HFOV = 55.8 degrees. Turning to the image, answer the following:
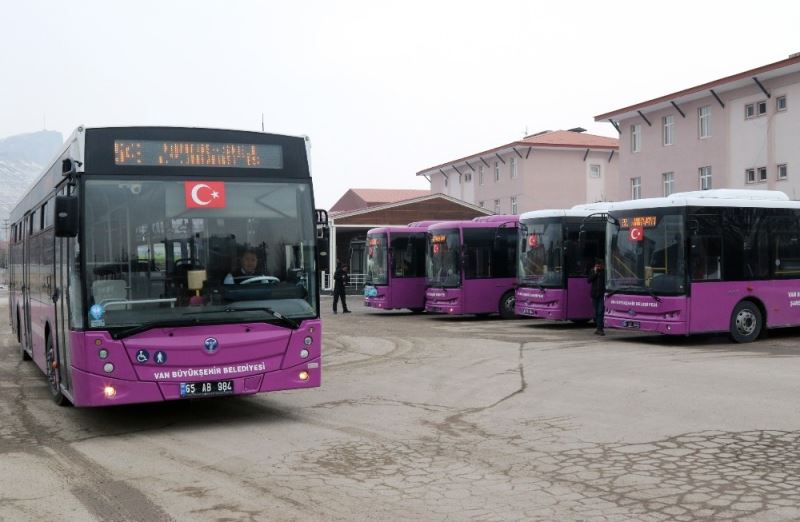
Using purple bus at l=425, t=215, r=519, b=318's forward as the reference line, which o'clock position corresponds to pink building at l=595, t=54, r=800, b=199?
The pink building is roughly at 6 o'clock from the purple bus.

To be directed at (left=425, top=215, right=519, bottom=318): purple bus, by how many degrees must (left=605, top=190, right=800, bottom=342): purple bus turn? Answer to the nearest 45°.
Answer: approximately 90° to its right

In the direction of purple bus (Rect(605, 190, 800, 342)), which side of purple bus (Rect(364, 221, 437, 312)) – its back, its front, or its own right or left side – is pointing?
left

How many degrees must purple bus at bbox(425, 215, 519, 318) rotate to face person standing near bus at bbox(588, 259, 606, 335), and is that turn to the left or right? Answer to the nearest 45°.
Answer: approximately 90° to its left

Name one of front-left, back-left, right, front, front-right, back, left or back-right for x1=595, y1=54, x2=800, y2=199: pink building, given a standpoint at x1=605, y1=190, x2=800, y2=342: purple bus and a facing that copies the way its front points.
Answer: back-right

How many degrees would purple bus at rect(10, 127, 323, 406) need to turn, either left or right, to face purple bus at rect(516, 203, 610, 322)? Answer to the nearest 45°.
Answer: approximately 135° to its left

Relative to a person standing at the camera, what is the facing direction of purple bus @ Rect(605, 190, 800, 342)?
facing the viewer and to the left of the viewer

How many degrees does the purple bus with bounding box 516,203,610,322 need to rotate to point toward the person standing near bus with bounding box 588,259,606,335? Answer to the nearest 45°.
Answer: approximately 45° to its left

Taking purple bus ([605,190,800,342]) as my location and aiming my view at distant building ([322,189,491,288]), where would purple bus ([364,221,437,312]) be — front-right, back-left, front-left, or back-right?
front-left

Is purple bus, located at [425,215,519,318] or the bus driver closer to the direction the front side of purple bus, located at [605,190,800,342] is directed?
the bus driver

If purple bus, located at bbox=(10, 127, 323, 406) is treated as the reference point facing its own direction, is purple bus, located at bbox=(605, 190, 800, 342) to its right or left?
on its left

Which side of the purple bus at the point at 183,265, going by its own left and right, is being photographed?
front

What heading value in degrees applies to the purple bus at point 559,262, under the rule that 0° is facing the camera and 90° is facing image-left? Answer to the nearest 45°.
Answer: approximately 45°

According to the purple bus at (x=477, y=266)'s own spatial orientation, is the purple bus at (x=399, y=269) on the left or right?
on its right

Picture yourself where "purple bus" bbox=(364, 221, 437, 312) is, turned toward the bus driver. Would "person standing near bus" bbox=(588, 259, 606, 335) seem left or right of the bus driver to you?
left

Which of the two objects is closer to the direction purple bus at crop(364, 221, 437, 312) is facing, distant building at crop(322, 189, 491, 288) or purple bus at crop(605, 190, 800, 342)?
the purple bus
